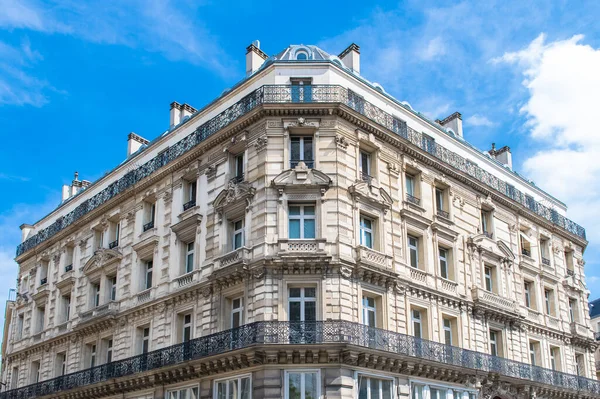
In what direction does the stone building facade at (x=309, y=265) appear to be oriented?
toward the camera
